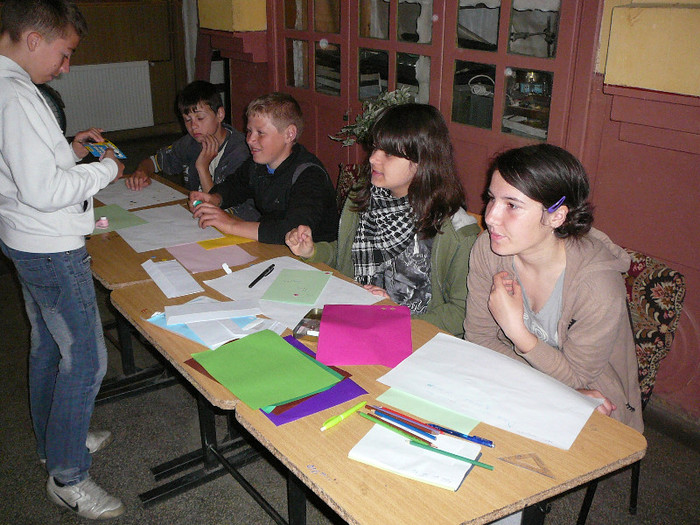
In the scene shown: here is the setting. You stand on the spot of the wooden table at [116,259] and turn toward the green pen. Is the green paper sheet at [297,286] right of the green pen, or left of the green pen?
left

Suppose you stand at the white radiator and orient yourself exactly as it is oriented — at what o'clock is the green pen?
The green pen is roughly at 12 o'clock from the white radiator.

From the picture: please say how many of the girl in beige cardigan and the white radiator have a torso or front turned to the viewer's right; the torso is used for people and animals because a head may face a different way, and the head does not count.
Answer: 0

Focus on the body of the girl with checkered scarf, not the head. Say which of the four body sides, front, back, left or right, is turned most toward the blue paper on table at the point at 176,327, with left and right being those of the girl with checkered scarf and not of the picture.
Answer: front

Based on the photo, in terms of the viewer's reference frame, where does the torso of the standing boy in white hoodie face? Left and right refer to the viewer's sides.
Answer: facing to the right of the viewer

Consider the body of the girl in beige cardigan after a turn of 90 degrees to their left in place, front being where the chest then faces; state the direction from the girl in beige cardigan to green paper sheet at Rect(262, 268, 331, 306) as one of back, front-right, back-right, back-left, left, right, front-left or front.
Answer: back-right

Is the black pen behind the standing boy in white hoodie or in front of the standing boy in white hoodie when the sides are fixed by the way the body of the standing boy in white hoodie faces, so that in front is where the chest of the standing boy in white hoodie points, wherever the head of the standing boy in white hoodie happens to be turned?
in front
